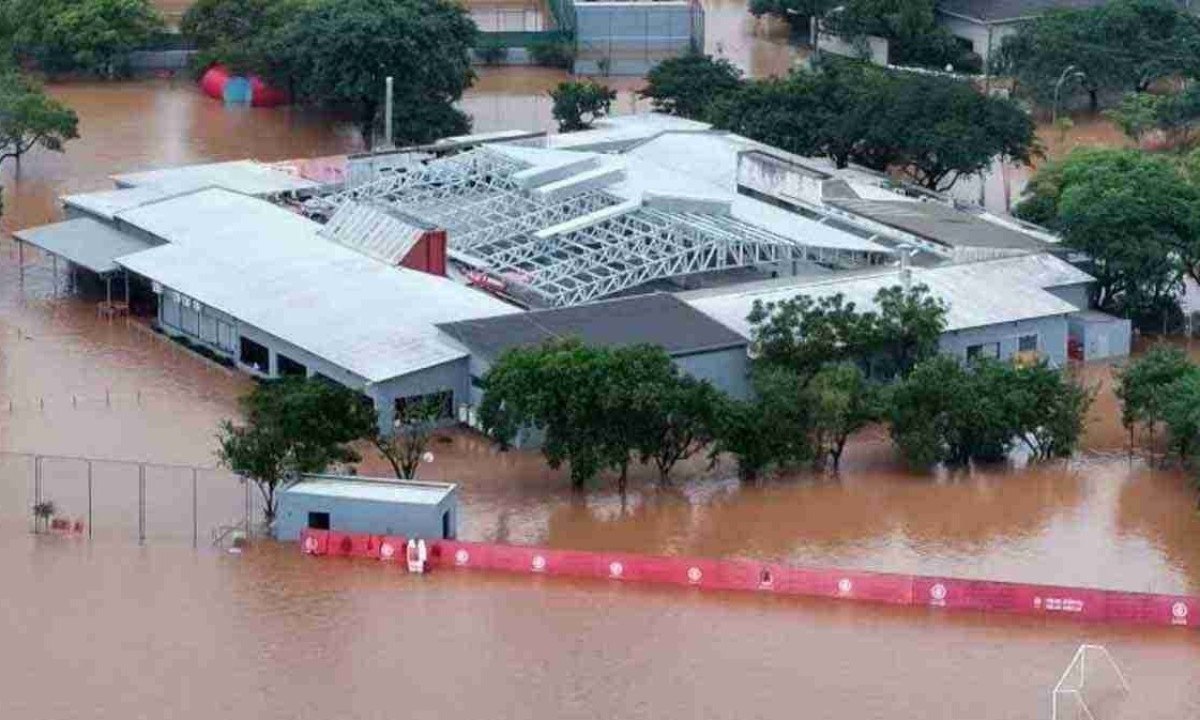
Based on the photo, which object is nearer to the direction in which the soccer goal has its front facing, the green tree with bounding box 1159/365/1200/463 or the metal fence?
the metal fence

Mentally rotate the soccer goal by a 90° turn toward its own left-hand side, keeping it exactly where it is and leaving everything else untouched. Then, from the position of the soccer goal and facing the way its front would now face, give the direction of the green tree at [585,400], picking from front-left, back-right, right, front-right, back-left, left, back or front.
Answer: back-right

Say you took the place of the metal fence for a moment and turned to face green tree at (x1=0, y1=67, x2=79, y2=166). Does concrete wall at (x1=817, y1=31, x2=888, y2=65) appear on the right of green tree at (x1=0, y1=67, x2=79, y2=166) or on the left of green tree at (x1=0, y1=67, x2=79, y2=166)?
right

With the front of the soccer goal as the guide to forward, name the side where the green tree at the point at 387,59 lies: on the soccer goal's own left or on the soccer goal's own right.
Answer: on the soccer goal's own right

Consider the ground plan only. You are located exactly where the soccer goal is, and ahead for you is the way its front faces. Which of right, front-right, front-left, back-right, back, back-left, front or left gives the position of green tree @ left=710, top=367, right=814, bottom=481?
front-right

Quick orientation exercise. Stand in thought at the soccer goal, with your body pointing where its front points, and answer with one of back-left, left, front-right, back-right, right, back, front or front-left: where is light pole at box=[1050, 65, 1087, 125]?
right

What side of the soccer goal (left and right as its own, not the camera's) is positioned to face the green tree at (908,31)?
right

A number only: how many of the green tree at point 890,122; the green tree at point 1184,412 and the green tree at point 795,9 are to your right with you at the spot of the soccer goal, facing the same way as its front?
3

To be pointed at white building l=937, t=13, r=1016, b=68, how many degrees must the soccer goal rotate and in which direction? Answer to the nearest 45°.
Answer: approximately 90° to its right

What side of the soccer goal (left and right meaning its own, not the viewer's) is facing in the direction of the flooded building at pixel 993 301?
right

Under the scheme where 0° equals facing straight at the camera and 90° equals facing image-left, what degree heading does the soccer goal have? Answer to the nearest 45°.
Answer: approximately 90°

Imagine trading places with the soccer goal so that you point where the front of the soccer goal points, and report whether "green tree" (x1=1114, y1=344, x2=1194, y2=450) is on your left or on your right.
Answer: on your right
